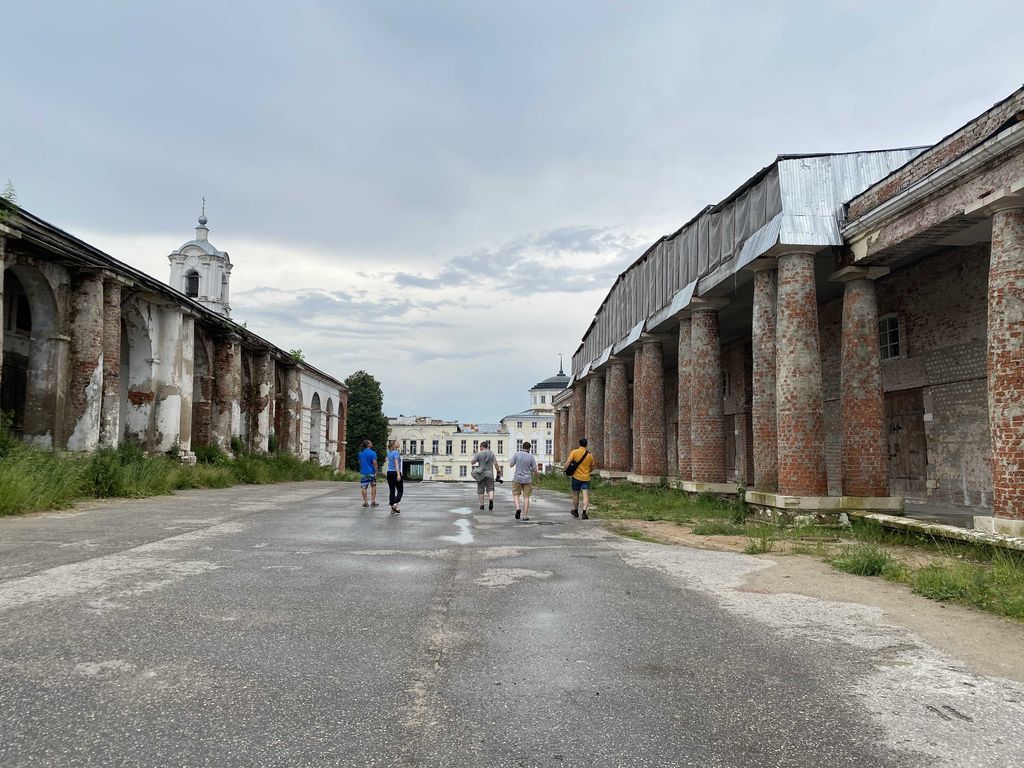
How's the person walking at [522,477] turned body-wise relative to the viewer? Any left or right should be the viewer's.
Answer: facing away from the viewer

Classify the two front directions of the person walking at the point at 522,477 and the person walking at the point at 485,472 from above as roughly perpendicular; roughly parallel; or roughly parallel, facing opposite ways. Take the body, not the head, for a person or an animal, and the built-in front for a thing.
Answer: roughly parallel

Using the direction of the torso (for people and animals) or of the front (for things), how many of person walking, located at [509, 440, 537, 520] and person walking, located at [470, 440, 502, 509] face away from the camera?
2

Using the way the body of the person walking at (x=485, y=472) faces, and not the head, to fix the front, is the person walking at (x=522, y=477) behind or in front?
behind

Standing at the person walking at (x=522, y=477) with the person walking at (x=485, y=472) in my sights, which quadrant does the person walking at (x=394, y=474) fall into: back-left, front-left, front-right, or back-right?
front-left

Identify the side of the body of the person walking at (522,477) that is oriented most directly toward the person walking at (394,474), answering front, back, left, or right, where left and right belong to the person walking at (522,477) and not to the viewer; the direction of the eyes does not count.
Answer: left

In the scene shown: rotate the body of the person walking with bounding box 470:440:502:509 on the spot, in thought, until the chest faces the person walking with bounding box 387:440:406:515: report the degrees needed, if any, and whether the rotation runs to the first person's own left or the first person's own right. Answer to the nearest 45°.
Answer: approximately 135° to the first person's own left

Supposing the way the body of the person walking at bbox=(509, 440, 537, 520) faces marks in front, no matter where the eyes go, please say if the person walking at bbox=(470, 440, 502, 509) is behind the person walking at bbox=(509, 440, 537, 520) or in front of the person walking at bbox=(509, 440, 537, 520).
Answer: in front

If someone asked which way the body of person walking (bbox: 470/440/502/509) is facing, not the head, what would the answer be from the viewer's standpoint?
away from the camera
